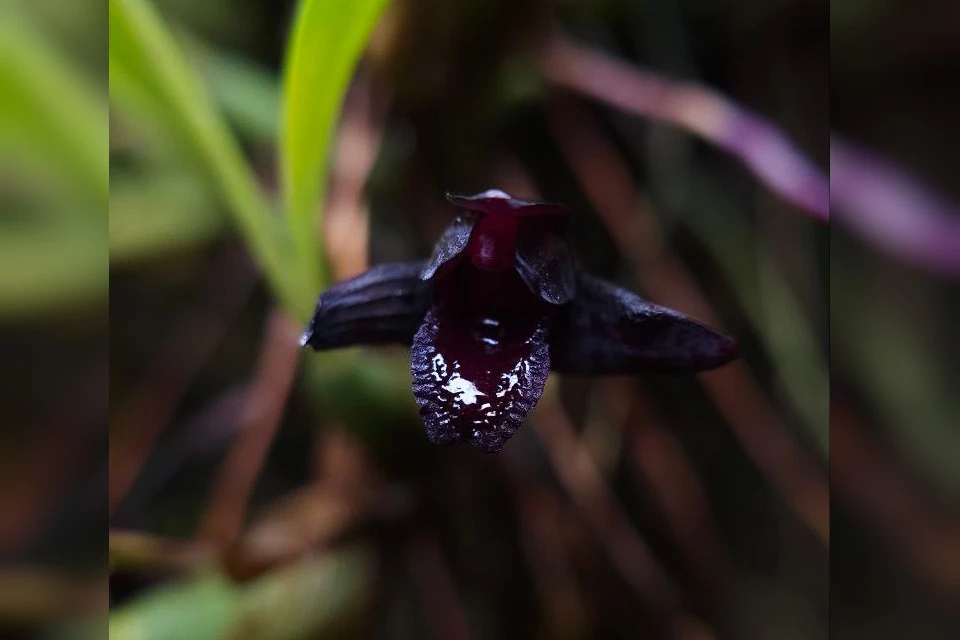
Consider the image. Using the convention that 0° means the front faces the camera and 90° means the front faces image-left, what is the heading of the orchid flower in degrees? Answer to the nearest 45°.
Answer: approximately 0°

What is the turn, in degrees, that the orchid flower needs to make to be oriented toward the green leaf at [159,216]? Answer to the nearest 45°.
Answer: approximately 135° to its right
